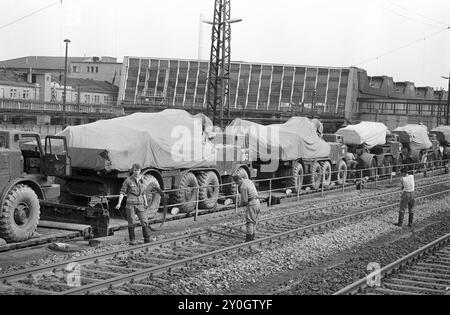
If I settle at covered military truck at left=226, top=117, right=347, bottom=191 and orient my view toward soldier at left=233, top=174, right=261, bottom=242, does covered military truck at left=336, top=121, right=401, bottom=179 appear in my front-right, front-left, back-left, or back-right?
back-left

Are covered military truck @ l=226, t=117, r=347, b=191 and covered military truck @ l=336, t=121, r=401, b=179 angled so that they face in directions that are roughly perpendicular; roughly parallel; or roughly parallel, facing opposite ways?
roughly parallel

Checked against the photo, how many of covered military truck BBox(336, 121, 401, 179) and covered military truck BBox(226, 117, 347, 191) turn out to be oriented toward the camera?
0
